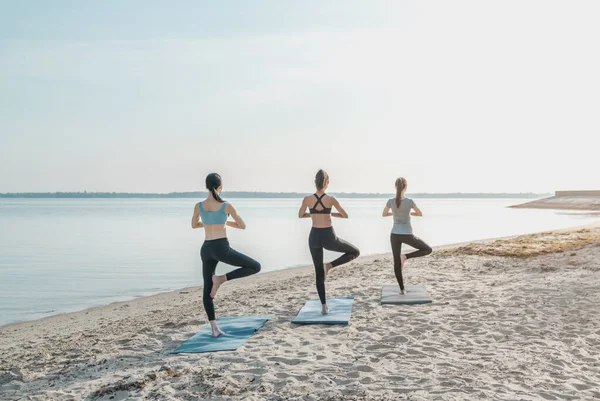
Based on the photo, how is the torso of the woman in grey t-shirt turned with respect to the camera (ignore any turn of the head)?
away from the camera

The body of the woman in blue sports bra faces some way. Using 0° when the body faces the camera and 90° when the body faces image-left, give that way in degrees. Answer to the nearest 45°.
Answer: approximately 180°

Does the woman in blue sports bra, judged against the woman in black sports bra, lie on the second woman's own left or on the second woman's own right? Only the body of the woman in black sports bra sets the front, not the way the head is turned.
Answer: on the second woman's own left

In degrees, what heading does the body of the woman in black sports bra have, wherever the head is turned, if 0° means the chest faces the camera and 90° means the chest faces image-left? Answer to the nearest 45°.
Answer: approximately 180°

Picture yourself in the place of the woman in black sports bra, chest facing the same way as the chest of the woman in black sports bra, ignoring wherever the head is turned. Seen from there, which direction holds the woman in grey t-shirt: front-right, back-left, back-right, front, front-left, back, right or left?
front-right
